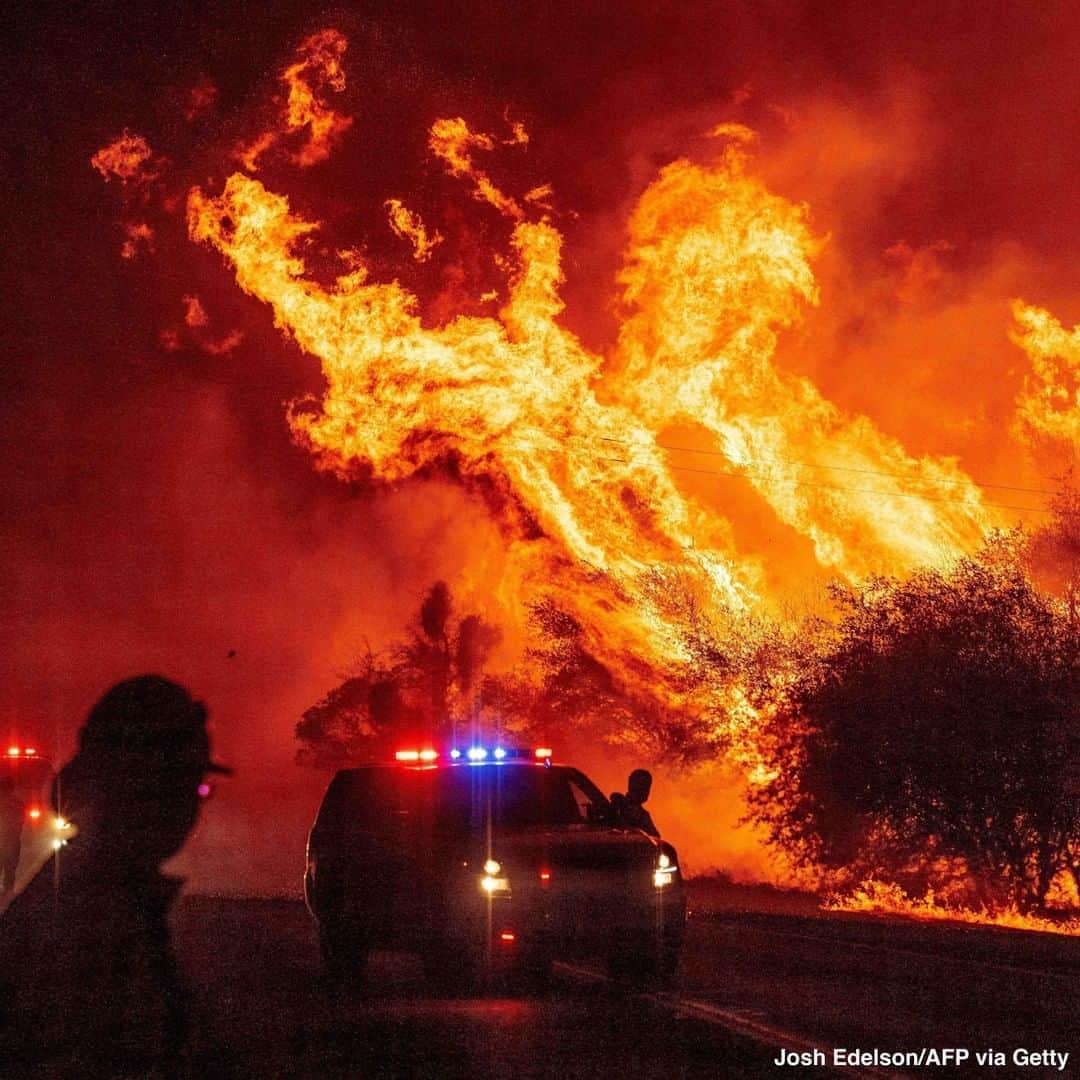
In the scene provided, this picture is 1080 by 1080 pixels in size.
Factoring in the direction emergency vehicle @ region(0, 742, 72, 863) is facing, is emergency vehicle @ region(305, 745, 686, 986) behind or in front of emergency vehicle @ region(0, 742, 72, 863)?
in front

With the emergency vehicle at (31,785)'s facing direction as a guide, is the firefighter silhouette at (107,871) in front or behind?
in front

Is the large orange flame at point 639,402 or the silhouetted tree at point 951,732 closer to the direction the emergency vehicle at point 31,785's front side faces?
the silhouetted tree

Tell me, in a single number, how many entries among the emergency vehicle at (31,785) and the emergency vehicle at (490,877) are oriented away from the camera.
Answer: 0

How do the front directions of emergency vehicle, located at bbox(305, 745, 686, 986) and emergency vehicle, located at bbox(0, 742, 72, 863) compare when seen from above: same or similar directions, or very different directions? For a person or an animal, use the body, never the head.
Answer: same or similar directions

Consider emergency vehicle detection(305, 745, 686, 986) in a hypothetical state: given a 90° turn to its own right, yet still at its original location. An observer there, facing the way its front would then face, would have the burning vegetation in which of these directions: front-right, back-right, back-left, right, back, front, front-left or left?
back-right

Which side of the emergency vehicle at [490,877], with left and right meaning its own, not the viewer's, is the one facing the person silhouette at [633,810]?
left

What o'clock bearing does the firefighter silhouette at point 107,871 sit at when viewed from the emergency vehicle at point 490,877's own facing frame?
The firefighter silhouette is roughly at 2 o'clock from the emergency vehicle.

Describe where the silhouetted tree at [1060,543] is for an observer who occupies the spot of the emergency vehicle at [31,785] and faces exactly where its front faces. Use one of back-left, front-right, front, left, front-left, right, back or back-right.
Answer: front-left

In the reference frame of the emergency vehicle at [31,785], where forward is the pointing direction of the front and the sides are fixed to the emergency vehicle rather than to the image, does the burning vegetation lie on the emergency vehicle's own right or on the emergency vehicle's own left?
on the emergency vehicle's own left

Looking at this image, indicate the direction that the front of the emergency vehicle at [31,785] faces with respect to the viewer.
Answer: facing the viewer and to the right of the viewer

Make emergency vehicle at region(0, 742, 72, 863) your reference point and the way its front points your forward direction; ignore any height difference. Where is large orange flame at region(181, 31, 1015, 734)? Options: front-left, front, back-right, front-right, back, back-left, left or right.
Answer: left

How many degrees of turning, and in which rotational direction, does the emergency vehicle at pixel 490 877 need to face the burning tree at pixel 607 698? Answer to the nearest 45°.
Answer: approximately 135° to its left

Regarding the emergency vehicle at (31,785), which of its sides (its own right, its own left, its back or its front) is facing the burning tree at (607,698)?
left

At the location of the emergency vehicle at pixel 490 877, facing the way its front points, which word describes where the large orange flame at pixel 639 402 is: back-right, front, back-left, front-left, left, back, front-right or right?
back-left

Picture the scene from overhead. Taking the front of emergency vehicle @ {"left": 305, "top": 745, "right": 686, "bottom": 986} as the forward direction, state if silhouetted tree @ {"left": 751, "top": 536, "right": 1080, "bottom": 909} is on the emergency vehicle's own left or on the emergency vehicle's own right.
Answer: on the emergency vehicle's own left
